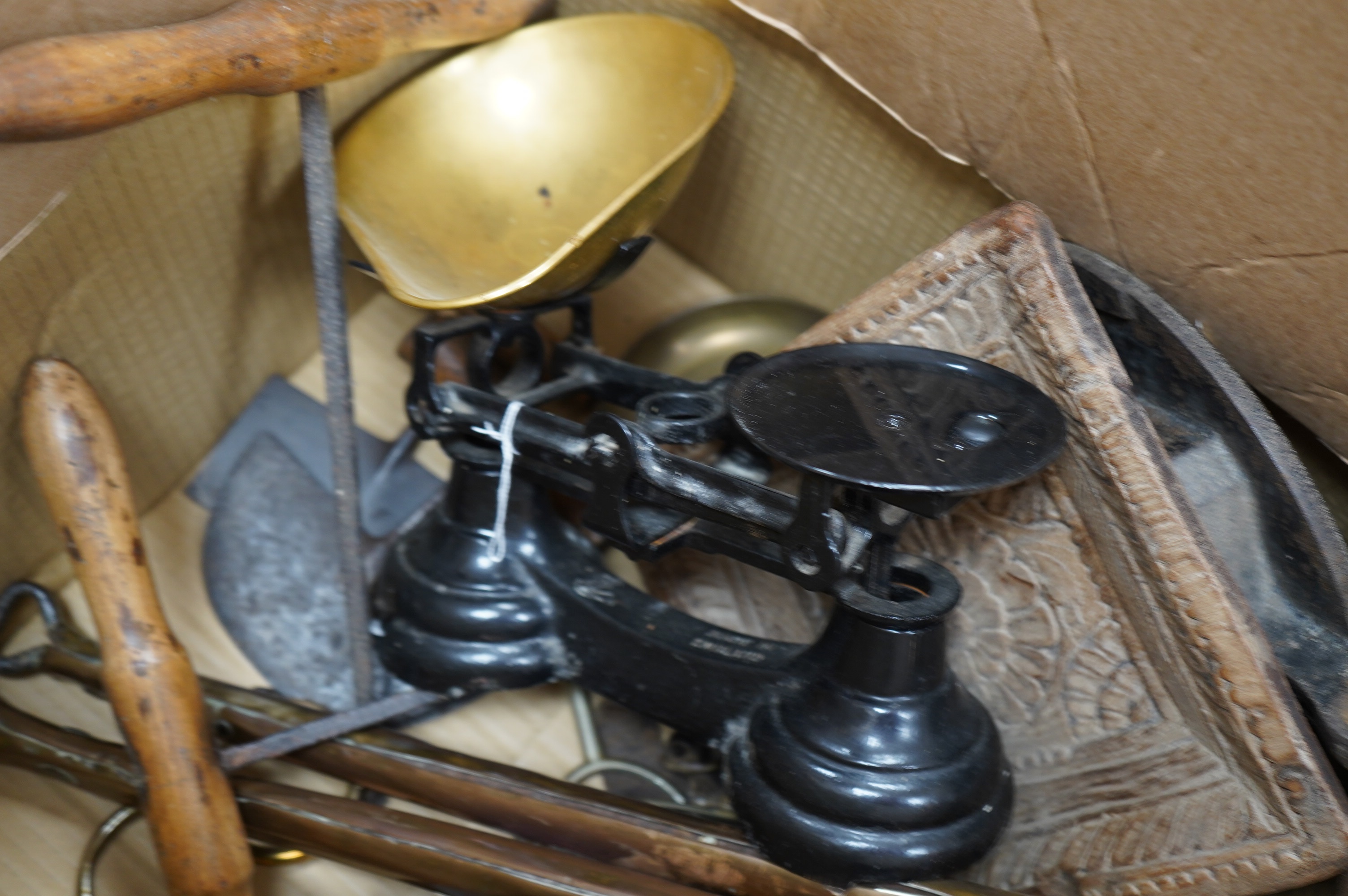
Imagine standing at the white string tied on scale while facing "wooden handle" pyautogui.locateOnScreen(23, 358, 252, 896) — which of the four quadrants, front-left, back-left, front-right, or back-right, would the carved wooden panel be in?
back-left

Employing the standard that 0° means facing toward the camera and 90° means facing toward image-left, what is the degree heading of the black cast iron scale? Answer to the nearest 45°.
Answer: approximately 45°
